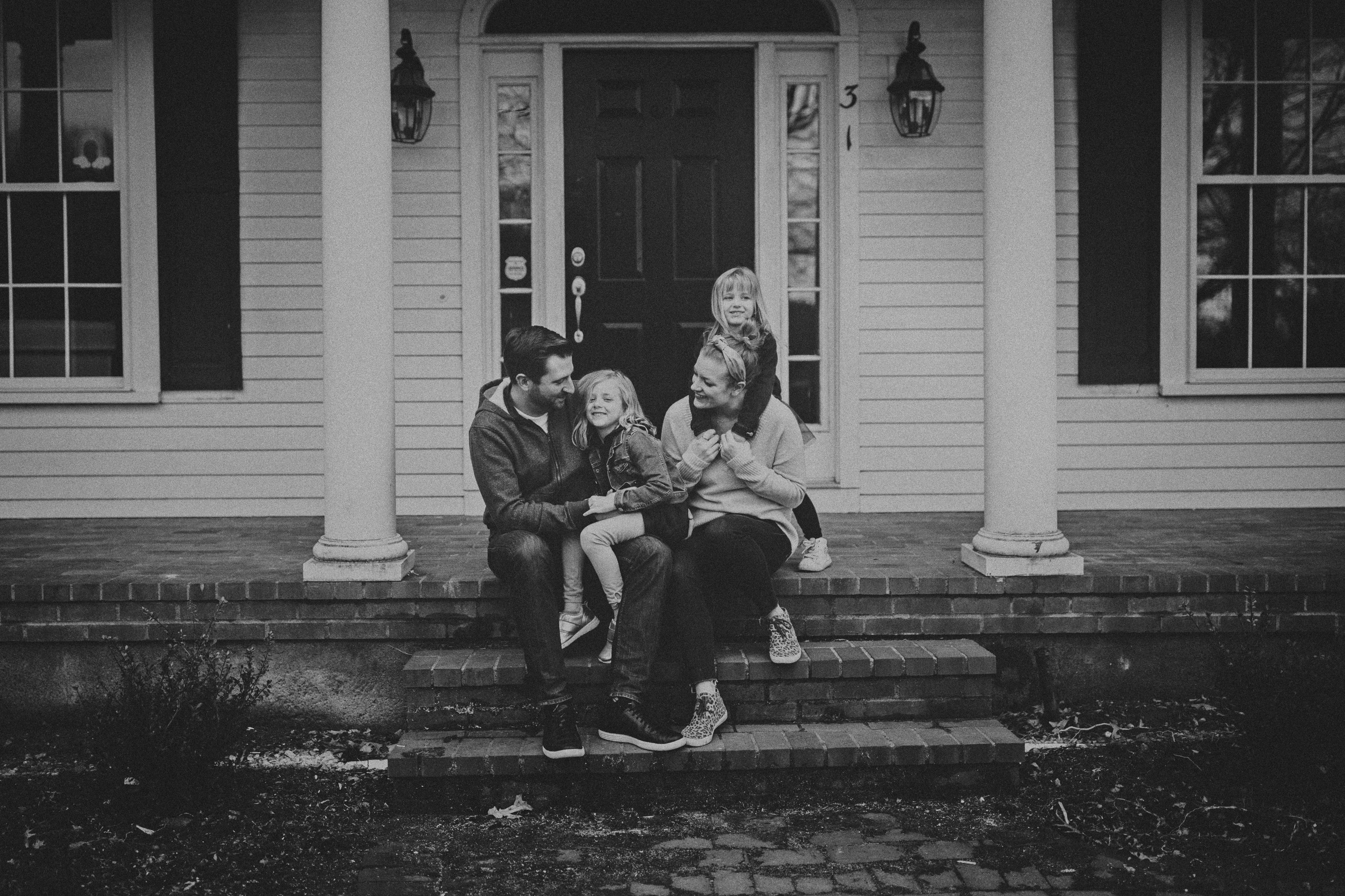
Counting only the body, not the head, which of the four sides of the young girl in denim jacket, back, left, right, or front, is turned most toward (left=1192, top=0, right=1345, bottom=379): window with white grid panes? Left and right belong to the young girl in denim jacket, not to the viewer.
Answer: back

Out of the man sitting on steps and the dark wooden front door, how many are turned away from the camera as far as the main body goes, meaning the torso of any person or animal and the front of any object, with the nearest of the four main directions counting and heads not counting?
0

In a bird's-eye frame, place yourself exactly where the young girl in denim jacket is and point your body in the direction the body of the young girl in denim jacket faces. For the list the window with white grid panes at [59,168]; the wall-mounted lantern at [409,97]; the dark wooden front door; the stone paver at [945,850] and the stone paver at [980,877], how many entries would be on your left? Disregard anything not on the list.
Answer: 2

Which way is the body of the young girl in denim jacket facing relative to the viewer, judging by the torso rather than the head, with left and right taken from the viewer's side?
facing the viewer and to the left of the viewer

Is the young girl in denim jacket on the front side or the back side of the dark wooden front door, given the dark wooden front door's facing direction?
on the front side

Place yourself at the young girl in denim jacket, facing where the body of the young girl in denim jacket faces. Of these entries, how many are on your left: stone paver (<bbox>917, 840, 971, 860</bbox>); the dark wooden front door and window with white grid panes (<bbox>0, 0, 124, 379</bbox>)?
1

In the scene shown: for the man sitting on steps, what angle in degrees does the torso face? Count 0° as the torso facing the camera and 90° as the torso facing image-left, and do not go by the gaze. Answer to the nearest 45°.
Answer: approximately 315°

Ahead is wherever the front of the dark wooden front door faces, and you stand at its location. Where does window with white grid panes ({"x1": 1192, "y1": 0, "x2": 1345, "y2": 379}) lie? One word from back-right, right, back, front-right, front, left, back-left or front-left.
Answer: left

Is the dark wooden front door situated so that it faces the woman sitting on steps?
yes

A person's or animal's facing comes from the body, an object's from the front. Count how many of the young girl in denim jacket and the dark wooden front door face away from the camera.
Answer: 0
